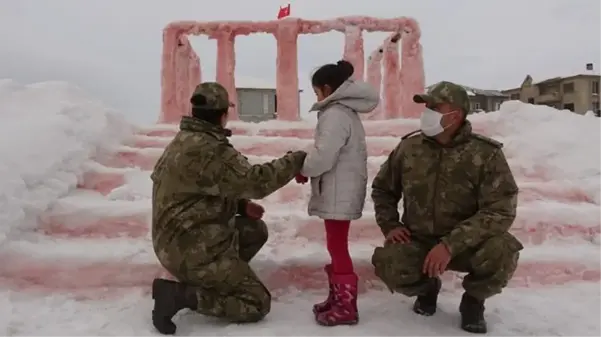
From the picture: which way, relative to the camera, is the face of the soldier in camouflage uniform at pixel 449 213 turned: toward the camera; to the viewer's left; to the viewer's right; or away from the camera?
to the viewer's left

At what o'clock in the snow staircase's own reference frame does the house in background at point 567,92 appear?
The house in background is roughly at 7 o'clock from the snow staircase.

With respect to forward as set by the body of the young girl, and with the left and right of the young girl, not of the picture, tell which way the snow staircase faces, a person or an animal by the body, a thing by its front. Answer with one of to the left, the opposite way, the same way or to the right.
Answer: to the left

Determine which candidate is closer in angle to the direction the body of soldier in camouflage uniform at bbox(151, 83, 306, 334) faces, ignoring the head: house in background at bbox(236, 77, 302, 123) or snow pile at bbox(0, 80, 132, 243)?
the house in background

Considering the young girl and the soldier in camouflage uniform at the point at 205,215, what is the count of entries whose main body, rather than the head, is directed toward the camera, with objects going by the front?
0

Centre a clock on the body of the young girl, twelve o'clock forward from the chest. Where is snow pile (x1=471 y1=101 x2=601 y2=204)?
The snow pile is roughly at 4 o'clock from the young girl.

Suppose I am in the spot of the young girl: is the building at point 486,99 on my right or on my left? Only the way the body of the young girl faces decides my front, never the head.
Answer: on my right

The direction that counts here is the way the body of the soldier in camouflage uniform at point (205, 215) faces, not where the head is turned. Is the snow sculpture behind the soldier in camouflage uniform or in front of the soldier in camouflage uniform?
in front

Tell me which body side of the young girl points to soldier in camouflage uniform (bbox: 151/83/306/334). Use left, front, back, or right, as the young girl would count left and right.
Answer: front

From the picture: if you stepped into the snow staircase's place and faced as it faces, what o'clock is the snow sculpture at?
The snow sculpture is roughly at 6 o'clock from the snow staircase.

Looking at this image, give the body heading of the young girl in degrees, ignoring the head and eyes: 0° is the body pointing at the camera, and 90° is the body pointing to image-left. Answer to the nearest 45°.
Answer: approximately 90°

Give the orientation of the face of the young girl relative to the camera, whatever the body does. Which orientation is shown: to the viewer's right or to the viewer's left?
to the viewer's left
